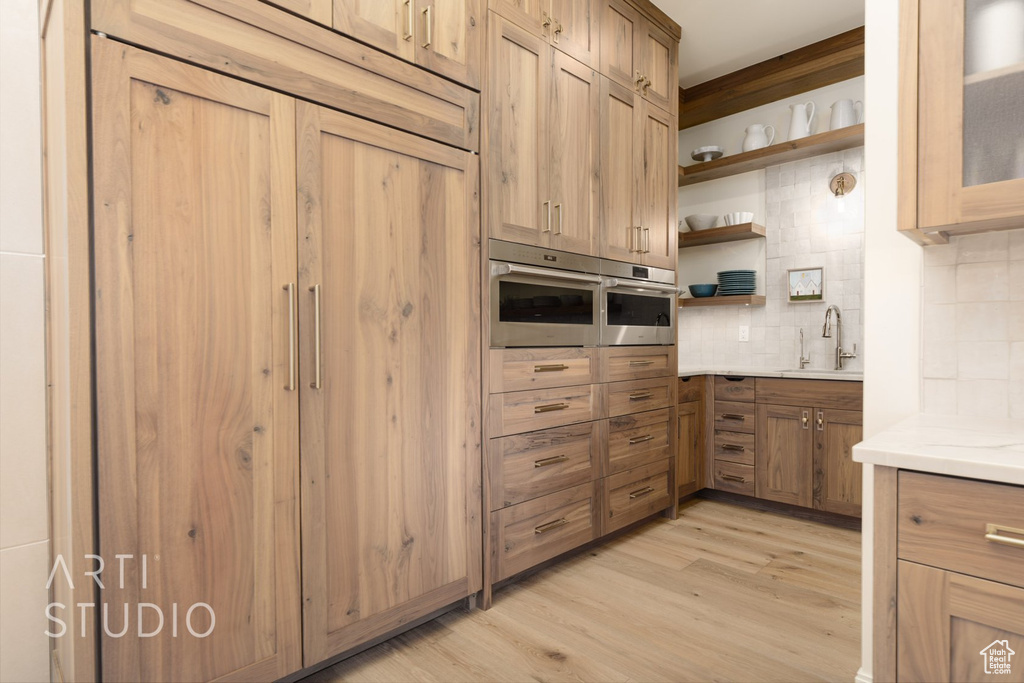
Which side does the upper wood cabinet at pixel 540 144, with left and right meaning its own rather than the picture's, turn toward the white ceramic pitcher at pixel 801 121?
left

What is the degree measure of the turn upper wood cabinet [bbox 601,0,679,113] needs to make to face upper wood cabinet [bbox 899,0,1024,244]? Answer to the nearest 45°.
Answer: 0° — it already faces it

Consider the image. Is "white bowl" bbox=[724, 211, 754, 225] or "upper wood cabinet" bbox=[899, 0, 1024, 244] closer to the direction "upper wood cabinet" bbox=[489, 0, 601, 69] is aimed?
the upper wood cabinet

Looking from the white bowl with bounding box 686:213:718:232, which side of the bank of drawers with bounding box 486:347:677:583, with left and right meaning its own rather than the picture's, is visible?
left

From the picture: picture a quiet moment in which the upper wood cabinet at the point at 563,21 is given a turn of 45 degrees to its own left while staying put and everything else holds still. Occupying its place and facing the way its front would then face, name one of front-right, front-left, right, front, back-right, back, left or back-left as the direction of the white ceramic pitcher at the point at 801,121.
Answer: front-left

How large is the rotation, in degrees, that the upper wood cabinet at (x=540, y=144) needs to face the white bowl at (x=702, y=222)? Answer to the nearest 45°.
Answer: approximately 90° to its left

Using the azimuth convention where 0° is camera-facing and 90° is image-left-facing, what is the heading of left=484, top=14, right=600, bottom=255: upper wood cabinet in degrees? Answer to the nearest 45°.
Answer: approximately 315°

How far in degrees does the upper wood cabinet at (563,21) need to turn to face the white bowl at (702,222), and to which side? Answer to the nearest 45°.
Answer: approximately 90° to its left
